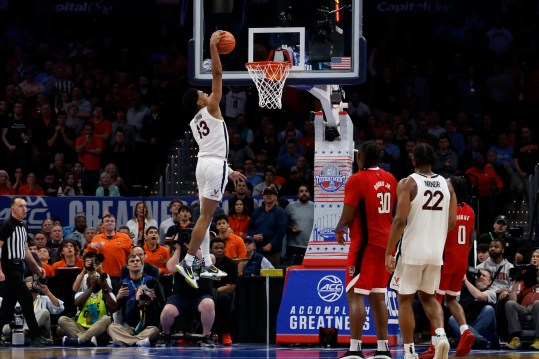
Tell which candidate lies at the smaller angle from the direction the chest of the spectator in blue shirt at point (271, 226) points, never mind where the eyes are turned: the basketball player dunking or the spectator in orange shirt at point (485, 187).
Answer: the basketball player dunking

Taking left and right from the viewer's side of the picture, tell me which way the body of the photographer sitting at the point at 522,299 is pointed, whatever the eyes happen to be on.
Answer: facing the viewer and to the left of the viewer

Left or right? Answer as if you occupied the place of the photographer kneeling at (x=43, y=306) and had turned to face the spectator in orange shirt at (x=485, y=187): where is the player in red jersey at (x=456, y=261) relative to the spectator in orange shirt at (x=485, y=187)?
right

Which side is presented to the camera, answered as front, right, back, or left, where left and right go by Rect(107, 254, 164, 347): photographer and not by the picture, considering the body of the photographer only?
front

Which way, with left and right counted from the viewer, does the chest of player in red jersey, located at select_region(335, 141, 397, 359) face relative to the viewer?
facing away from the viewer and to the left of the viewer

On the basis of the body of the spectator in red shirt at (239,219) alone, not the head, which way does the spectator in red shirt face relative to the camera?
toward the camera

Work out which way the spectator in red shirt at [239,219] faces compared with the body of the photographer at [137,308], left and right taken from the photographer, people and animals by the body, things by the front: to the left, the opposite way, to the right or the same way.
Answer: the same way

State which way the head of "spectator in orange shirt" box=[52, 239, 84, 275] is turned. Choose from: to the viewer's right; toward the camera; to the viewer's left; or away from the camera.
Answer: toward the camera

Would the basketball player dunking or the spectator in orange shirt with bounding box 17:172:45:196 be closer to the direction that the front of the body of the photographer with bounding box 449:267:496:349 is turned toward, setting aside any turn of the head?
the basketball player dunking

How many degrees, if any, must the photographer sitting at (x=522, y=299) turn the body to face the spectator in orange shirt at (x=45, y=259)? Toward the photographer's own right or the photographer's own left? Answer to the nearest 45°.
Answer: approximately 45° to the photographer's own right

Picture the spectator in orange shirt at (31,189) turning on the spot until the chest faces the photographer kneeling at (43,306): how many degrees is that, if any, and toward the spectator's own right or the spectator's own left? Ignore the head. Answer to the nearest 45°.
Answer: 0° — they already face them

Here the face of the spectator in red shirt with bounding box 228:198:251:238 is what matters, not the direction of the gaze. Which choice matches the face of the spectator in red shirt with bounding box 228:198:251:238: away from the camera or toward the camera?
toward the camera
